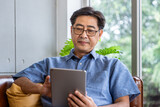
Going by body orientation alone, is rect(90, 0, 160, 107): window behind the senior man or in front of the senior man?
behind

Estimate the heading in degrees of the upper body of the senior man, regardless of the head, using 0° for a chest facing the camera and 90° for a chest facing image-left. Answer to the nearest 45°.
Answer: approximately 0°

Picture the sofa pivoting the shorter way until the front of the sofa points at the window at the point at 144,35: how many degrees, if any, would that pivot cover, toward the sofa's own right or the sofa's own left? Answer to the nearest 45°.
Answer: approximately 135° to the sofa's own left
